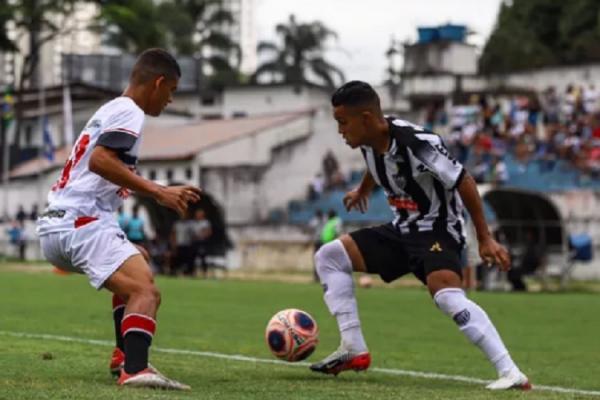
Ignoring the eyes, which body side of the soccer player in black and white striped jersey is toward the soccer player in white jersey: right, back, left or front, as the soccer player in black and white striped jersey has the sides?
front

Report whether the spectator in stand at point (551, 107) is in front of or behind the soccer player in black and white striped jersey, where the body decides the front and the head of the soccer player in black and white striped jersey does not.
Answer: behind

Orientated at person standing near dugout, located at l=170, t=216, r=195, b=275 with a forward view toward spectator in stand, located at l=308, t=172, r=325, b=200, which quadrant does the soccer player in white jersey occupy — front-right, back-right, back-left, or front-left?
back-right

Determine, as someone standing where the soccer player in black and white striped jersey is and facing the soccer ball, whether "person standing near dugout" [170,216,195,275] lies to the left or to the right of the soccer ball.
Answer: right

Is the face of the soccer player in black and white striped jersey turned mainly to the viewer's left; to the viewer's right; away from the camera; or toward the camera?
to the viewer's left

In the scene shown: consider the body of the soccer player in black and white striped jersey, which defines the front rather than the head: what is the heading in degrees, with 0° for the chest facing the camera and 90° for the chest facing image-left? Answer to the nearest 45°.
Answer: approximately 45°

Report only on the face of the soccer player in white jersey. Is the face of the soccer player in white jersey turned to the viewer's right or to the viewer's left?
to the viewer's right

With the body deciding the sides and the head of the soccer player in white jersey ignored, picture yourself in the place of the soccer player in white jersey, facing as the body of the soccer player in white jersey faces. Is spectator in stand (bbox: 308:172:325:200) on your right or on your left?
on your left

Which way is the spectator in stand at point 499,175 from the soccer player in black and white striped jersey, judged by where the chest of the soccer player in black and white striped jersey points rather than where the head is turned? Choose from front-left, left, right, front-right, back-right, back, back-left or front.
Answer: back-right

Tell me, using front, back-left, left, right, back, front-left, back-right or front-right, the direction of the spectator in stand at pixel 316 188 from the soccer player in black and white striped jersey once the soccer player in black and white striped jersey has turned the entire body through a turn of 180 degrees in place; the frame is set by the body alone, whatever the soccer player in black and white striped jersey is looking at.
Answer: front-left

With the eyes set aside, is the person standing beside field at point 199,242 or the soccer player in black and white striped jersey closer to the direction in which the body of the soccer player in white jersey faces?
the soccer player in black and white striped jersey

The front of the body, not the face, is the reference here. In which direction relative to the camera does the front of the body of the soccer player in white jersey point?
to the viewer's right

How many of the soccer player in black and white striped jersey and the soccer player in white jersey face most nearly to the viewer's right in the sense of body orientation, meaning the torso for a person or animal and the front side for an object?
1
